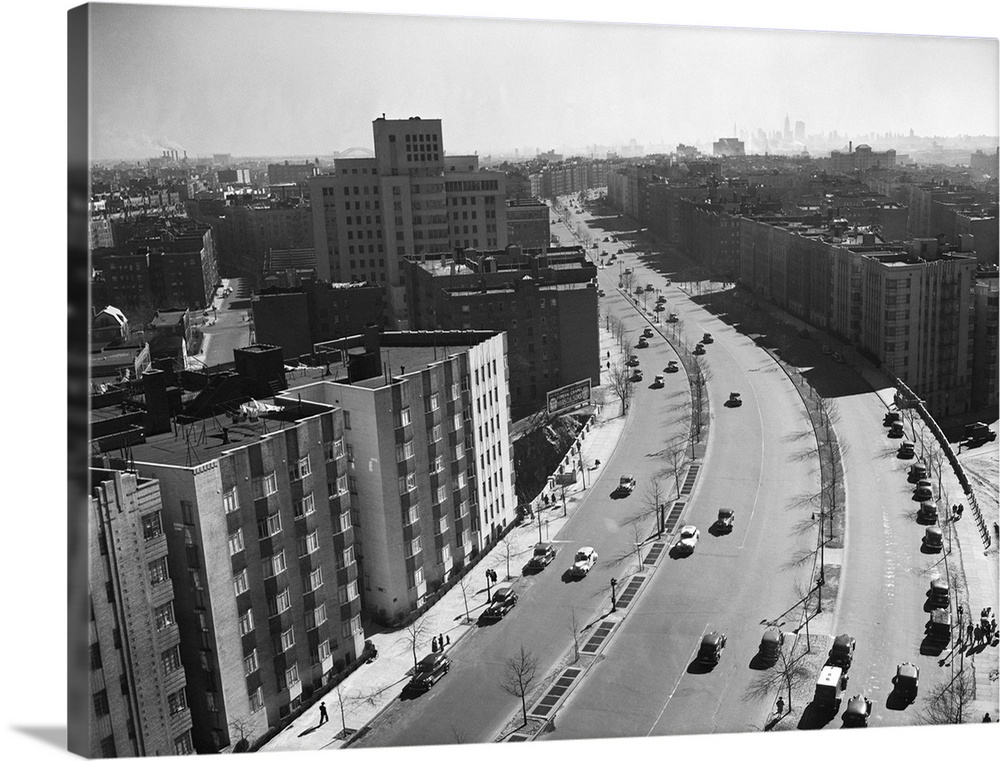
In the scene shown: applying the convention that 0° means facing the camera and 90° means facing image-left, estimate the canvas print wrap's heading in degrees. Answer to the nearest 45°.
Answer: approximately 315°
